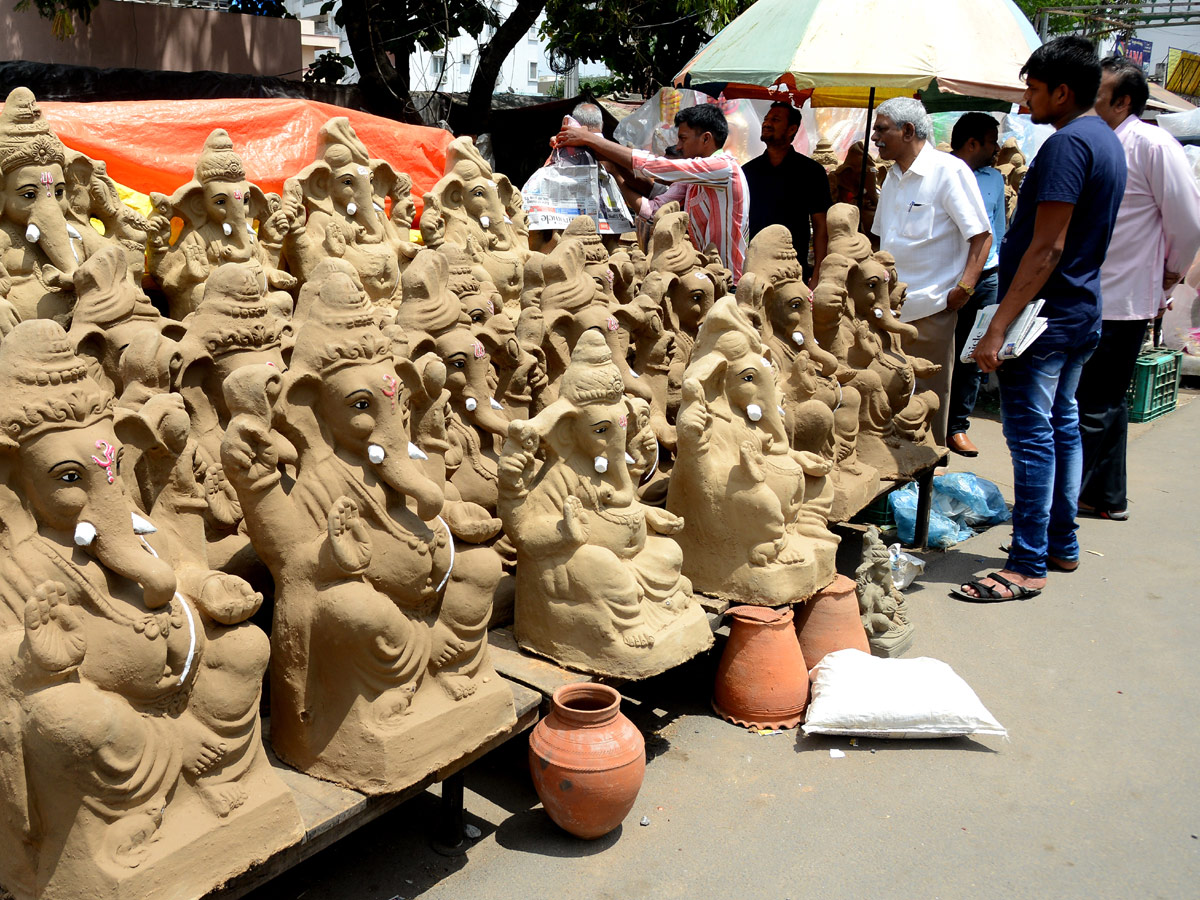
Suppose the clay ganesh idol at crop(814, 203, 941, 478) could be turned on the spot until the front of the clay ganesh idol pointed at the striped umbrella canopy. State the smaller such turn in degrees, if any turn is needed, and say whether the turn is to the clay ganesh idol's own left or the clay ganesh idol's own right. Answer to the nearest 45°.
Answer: approximately 135° to the clay ganesh idol's own left

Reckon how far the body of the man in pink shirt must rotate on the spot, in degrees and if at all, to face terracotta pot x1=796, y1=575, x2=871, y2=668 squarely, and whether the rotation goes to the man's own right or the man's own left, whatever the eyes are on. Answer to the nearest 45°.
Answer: approximately 90° to the man's own left

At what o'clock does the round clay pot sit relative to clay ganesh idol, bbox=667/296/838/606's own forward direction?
The round clay pot is roughly at 2 o'clock from the clay ganesh idol.

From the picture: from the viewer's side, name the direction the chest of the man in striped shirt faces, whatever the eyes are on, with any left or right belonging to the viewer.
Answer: facing to the left of the viewer

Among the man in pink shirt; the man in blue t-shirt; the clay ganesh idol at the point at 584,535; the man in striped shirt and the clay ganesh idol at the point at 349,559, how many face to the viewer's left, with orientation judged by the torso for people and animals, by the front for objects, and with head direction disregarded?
3

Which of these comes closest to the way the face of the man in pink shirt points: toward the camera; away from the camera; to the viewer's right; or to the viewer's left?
to the viewer's left

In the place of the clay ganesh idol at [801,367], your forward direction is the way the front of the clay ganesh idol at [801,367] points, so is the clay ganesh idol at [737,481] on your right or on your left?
on your right

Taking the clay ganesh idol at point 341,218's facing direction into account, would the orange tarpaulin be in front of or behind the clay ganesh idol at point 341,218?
behind

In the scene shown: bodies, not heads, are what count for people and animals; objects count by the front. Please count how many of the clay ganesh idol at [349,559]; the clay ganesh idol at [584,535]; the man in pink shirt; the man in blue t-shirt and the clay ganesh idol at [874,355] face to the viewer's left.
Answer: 2

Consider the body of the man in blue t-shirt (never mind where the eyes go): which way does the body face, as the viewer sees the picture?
to the viewer's left
